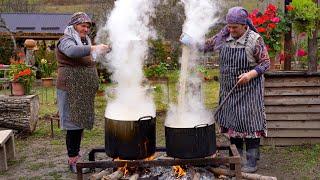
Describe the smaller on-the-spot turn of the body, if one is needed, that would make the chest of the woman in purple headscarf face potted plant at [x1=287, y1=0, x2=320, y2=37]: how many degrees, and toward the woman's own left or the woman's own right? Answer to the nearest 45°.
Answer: approximately 180°

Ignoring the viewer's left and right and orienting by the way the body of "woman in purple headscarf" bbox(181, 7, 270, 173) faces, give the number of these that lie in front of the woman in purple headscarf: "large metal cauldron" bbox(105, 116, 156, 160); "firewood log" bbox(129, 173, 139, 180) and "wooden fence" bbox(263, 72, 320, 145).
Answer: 2

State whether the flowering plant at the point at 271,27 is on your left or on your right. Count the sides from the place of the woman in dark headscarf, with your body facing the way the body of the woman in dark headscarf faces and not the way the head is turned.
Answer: on your left

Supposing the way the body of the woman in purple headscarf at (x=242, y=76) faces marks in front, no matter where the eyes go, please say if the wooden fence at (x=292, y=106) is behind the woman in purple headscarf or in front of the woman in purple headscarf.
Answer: behind

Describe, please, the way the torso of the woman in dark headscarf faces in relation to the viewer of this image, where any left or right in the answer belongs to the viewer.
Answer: facing the viewer and to the right of the viewer

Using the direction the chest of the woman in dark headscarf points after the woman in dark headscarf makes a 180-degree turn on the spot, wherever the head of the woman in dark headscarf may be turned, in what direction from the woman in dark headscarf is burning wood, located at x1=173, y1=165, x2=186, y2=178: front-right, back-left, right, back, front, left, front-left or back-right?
back

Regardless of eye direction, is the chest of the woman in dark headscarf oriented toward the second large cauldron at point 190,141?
yes

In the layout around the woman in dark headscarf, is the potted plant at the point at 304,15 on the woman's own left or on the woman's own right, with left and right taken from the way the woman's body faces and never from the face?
on the woman's own left

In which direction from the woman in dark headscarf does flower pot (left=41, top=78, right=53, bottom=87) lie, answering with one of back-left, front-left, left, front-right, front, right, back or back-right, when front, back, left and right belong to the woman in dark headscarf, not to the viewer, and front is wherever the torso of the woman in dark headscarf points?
back-left

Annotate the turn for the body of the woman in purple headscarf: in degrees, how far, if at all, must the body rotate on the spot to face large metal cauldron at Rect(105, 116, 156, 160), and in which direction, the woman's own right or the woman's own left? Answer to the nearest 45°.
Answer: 0° — they already face it

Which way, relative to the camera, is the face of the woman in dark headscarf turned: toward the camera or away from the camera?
toward the camera

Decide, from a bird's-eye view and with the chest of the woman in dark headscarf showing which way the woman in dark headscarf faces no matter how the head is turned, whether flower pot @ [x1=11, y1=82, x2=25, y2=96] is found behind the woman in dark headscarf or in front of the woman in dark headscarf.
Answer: behind

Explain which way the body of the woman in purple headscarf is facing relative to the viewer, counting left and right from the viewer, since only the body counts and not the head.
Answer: facing the viewer and to the left of the viewer

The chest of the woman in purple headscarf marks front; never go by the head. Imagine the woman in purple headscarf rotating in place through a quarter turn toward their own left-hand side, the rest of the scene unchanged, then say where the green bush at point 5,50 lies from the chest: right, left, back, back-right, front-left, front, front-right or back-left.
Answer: back

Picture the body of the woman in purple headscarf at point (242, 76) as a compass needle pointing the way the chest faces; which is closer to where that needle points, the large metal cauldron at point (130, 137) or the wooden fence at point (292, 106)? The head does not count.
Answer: the large metal cauldron

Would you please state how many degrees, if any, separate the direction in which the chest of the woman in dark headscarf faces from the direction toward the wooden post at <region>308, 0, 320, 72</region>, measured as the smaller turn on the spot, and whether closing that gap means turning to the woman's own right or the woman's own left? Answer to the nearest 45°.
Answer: approximately 45° to the woman's own left

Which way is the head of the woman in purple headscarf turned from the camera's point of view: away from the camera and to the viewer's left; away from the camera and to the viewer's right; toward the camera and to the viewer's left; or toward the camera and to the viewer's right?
toward the camera and to the viewer's left

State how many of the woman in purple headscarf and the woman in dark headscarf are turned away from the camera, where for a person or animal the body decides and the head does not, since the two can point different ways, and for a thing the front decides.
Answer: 0

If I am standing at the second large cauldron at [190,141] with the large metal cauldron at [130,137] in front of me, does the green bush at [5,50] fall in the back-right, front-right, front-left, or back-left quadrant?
front-right
